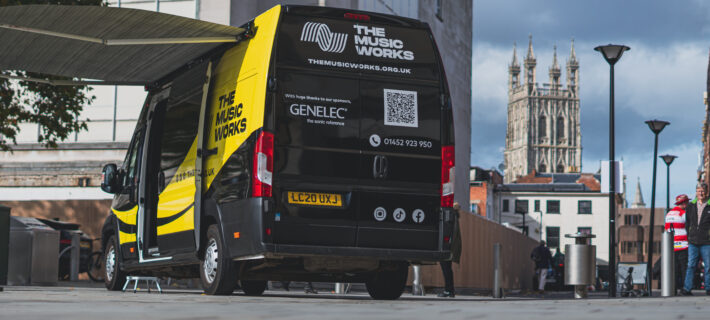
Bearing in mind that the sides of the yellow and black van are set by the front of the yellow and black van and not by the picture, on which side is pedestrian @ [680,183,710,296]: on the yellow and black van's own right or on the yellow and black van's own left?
on the yellow and black van's own right

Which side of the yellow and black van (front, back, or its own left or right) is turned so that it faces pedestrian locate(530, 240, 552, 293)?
right

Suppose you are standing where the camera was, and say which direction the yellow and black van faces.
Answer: facing away from the viewer and to the left of the viewer

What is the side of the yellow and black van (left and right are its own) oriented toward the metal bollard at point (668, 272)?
right

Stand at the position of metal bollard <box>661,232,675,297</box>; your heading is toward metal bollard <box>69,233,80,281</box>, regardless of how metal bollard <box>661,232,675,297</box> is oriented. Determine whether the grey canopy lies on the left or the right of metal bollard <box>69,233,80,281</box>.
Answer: left
